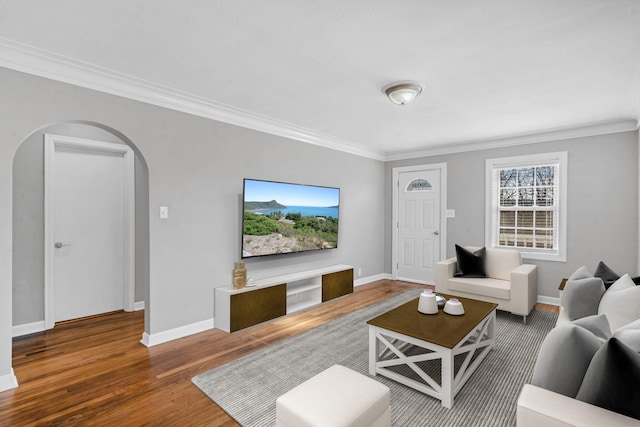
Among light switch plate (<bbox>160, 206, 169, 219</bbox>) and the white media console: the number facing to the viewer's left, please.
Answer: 0

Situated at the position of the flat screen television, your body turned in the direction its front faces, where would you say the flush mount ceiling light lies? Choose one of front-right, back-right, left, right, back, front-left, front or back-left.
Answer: front

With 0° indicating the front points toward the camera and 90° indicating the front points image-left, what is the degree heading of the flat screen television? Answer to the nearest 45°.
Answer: approximately 315°

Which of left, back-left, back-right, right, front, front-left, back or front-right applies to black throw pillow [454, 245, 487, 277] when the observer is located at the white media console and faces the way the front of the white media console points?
front-left

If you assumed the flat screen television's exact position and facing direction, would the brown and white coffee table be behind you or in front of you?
in front

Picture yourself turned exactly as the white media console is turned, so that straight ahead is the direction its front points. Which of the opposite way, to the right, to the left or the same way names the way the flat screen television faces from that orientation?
the same way

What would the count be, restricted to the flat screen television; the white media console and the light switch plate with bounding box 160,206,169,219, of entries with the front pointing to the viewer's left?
0

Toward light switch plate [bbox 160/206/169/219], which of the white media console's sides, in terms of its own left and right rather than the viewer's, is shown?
right

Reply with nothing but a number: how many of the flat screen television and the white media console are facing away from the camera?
0

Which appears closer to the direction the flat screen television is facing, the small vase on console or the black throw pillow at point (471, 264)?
the black throw pillow

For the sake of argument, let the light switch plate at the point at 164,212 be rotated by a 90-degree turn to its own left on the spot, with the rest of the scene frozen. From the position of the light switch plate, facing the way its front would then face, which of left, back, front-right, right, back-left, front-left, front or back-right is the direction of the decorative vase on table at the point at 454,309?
front-right

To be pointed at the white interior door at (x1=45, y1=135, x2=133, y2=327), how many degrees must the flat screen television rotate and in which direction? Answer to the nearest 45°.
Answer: approximately 135° to its right

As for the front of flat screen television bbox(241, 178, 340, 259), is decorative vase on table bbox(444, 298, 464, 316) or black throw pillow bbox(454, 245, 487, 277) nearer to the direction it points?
the decorative vase on table

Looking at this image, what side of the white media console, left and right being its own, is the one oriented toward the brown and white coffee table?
front

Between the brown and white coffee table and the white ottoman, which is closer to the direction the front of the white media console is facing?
the brown and white coffee table

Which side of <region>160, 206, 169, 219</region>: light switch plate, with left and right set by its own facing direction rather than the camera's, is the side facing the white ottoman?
front

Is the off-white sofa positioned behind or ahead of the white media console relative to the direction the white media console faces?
ahead
